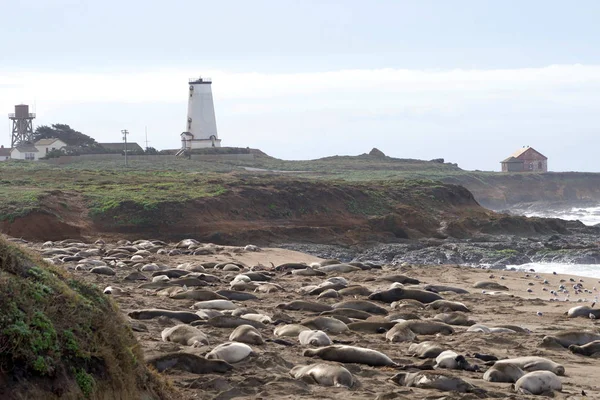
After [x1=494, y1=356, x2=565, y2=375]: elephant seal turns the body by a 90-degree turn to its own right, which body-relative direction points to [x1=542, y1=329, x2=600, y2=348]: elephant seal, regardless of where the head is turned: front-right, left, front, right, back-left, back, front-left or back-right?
back

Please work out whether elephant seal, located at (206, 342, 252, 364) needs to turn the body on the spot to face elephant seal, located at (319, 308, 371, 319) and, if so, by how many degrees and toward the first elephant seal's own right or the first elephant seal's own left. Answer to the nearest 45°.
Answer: approximately 135° to the first elephant seal's own right

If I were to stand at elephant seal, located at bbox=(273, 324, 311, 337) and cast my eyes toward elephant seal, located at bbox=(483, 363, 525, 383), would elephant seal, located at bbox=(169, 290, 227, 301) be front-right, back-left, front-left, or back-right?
back-left

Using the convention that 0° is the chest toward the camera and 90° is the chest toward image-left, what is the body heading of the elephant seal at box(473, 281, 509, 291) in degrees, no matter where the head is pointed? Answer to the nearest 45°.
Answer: approximately 90°

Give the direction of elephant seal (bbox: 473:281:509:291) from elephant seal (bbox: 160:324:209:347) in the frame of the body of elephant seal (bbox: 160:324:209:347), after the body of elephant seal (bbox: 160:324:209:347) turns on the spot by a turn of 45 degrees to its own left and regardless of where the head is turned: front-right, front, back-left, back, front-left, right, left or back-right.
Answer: front-left

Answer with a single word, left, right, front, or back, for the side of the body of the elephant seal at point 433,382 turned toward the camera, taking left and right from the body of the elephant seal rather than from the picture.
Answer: left

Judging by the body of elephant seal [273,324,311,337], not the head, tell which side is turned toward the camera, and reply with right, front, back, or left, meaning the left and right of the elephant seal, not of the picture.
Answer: left

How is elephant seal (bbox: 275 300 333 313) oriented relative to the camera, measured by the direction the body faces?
to the viewer's left

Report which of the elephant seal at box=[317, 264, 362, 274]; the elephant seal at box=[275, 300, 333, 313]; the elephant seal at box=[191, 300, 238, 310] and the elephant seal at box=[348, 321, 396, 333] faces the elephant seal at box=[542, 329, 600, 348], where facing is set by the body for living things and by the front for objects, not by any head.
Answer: the elephant seal at box=[348, 321, 396, 333]

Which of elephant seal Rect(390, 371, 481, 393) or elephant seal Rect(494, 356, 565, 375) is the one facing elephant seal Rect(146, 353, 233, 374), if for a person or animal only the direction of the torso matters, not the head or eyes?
elephant seal Rect(390, 371, 481, 393)
